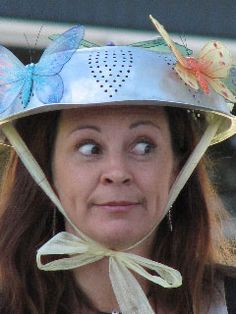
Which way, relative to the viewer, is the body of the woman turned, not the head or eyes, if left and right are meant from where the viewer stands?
facing the viewer
